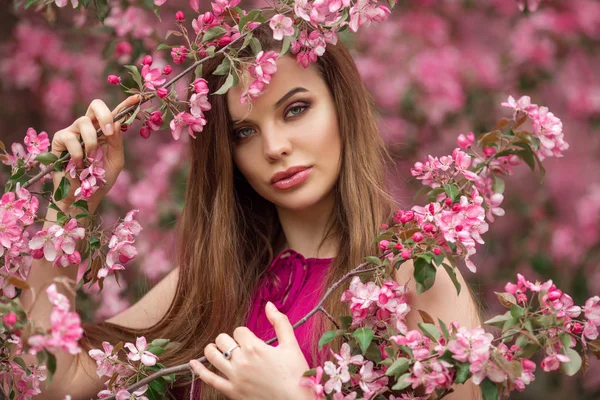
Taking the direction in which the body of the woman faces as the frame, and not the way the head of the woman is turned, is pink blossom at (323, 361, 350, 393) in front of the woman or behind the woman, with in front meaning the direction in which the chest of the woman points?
in front

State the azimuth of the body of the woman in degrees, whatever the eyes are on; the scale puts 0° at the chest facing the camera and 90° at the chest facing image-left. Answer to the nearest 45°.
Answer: approximately 0°

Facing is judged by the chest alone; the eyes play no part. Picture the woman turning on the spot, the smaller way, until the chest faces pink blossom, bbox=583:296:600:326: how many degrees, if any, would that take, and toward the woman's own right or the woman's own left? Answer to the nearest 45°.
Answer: approximately 45° to the woman's own left

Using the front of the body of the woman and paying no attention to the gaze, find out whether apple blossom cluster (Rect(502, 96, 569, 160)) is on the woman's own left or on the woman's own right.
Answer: on the woman's own left

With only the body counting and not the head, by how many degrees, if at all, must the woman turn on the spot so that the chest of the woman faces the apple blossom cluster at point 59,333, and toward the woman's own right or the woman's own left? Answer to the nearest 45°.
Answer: approximately 45° to the woman's own right
